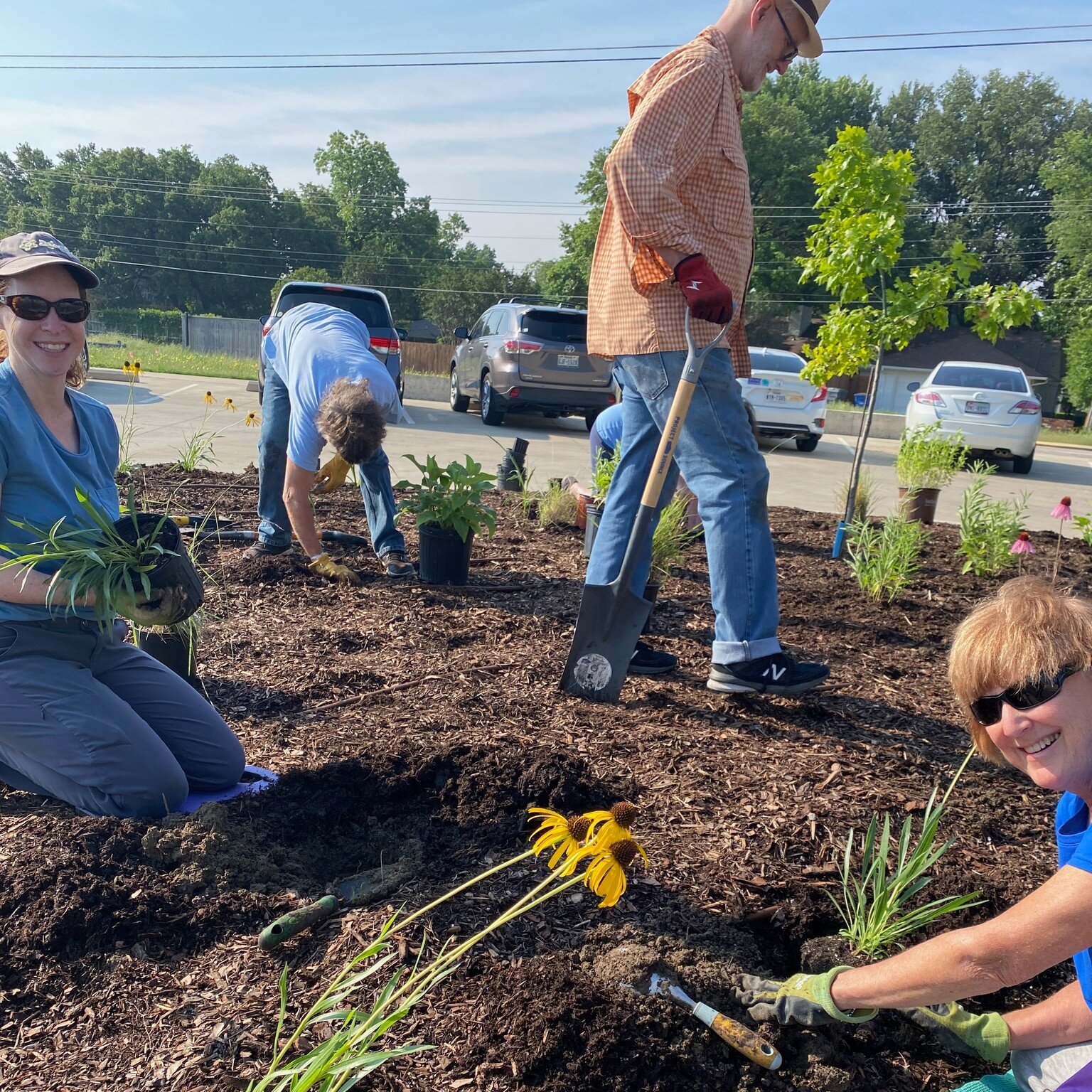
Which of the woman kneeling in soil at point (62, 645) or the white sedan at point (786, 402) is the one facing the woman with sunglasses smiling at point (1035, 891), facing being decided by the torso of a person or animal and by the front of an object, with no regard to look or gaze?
the woman kneeling in soil

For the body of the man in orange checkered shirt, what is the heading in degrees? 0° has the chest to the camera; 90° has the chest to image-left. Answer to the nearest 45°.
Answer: approximately 270°

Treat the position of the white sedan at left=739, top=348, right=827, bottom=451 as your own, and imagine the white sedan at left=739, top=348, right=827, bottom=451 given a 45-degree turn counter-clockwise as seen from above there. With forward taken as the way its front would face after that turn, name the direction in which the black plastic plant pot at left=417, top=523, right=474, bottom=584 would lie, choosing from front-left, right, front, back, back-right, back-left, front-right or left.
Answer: back-left

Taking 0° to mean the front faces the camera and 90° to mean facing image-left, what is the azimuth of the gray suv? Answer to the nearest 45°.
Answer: approximately 135°

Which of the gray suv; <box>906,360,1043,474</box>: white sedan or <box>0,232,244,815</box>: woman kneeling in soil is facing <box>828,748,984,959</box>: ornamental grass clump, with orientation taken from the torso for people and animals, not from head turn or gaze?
the woman kneeling in soil

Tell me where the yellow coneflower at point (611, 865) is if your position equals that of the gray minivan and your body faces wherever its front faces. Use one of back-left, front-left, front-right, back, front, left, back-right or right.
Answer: back

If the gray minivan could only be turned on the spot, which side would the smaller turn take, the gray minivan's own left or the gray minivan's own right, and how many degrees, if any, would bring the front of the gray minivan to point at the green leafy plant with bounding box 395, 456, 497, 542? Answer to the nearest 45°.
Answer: approximately 180°

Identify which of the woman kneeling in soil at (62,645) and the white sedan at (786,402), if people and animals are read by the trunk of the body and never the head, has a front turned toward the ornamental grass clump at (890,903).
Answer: the woman kneeling in soil

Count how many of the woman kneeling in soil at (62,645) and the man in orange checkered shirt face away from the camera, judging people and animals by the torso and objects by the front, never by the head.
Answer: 0

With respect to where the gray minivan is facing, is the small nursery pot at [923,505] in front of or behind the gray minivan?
behind

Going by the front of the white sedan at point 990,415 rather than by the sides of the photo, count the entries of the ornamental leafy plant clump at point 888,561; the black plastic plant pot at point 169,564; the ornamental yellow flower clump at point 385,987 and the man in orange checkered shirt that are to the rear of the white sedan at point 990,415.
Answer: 4

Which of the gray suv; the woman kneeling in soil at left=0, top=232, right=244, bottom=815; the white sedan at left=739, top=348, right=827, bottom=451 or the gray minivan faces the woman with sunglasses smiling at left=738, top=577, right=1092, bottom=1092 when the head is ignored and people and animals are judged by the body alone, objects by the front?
the woman kneeling in soil

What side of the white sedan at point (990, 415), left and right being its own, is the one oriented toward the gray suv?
left

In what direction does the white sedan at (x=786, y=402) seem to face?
away from the camera

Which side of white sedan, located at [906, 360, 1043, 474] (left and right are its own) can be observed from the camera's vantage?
back

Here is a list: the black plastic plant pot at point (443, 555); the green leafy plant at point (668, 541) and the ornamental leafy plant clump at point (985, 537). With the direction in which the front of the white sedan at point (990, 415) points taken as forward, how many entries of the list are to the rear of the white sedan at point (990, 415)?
3

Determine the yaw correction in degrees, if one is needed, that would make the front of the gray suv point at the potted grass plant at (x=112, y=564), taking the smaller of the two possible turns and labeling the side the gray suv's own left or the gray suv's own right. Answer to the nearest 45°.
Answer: approximately 135° to the gray suv's own left
